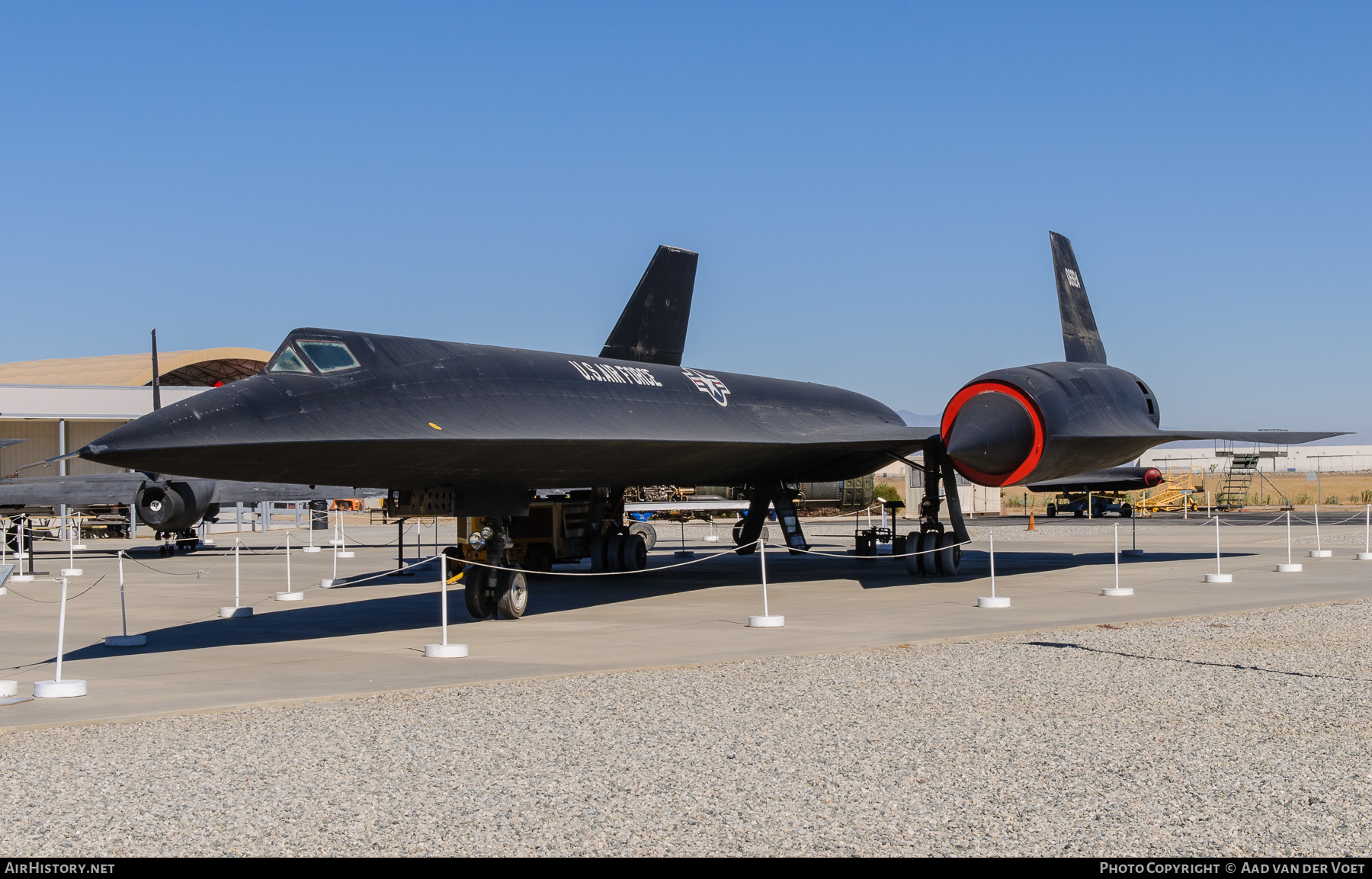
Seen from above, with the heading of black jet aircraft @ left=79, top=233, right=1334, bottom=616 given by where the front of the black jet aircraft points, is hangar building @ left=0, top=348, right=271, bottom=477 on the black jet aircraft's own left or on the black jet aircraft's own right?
on the black jet aircraft's own right

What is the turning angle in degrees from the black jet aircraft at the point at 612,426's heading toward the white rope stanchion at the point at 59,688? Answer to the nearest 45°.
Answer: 0° — it already faces it
